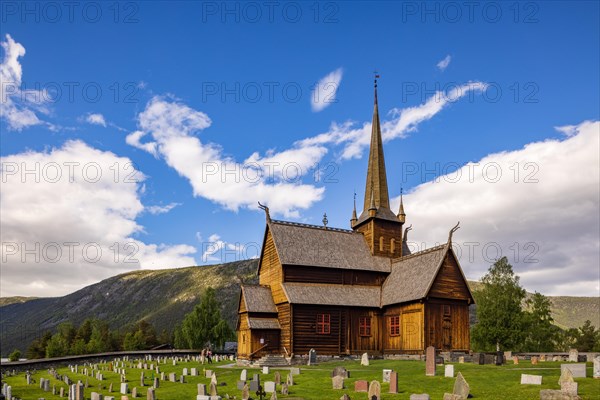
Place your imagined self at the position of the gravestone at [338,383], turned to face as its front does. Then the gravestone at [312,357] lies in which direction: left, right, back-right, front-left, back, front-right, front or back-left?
back

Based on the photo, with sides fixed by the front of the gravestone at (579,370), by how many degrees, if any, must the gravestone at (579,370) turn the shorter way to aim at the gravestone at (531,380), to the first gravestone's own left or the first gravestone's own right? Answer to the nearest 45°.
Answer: approximately 45° to the first gravestone's own right

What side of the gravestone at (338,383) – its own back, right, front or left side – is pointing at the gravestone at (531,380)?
left

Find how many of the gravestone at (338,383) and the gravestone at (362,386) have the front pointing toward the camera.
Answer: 2

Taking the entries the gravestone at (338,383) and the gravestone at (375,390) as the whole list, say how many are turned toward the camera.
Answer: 2
